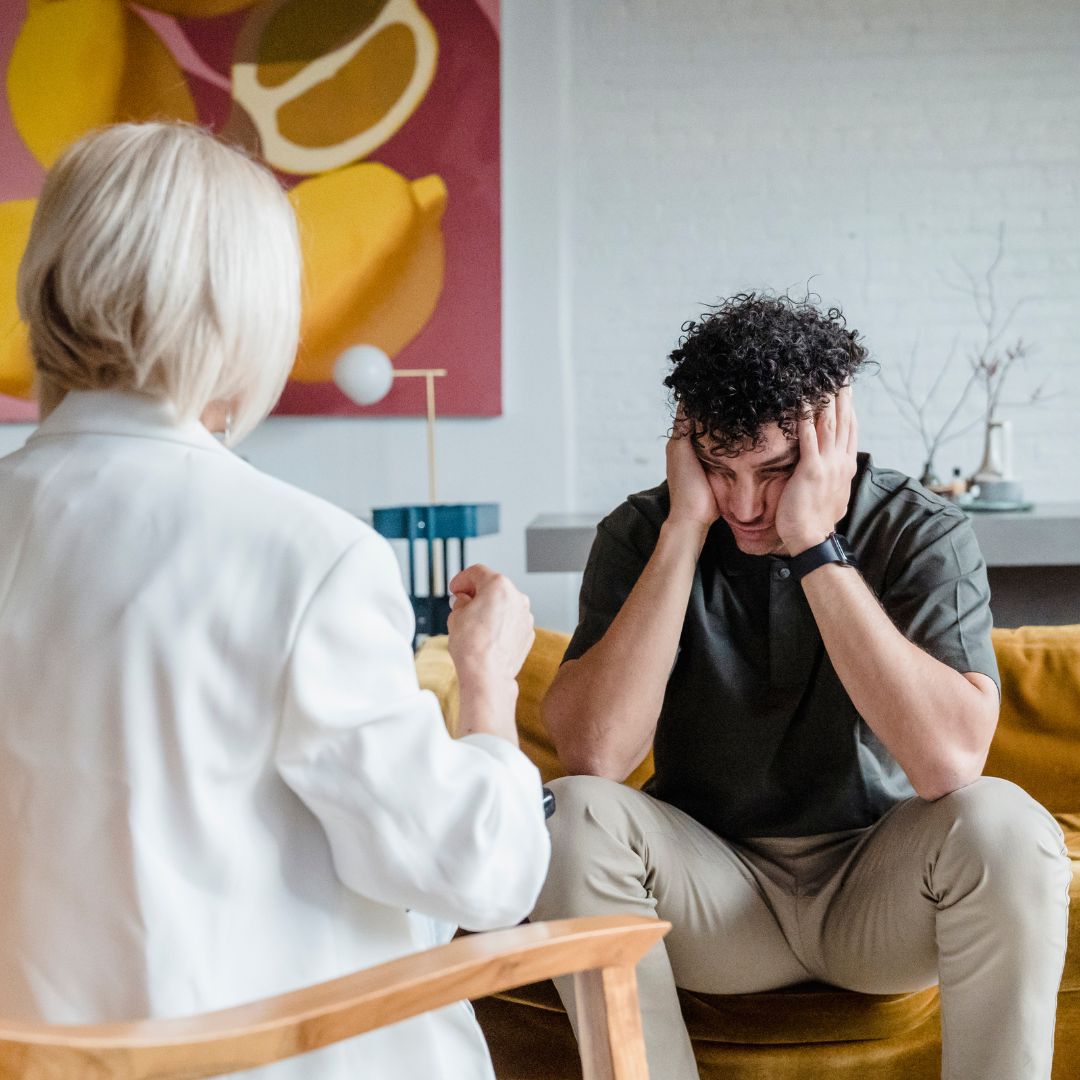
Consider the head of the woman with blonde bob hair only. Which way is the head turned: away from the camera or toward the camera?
away from the camera

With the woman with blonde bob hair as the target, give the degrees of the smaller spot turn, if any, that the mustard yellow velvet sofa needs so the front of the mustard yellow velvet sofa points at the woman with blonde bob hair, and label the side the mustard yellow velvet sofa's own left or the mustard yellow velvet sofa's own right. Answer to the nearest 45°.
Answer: approximately 45° to the mustard yellow velvet sofa's own right

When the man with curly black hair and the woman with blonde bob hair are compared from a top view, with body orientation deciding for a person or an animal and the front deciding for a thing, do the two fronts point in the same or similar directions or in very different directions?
very different directions

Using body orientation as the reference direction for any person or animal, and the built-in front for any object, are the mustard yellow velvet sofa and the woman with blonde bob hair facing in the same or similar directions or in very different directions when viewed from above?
very different directions

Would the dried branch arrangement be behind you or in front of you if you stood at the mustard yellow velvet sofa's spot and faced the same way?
behind

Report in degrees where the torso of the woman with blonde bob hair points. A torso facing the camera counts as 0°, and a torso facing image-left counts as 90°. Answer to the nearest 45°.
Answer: approximately 225°

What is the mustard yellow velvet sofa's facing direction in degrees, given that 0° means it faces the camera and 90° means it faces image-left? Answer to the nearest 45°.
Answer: approximately 0°
